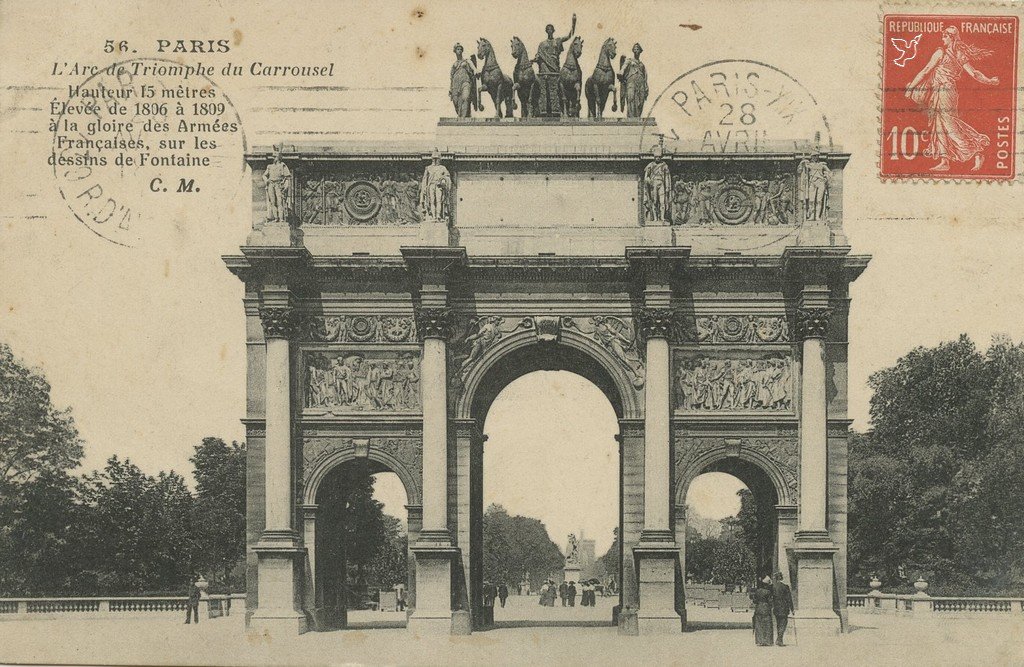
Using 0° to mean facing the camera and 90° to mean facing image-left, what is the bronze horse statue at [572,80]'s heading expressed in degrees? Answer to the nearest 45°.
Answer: approximately 0°

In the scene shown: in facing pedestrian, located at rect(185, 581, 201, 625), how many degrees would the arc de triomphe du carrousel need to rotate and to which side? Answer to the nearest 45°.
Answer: approximately 135° to its right
